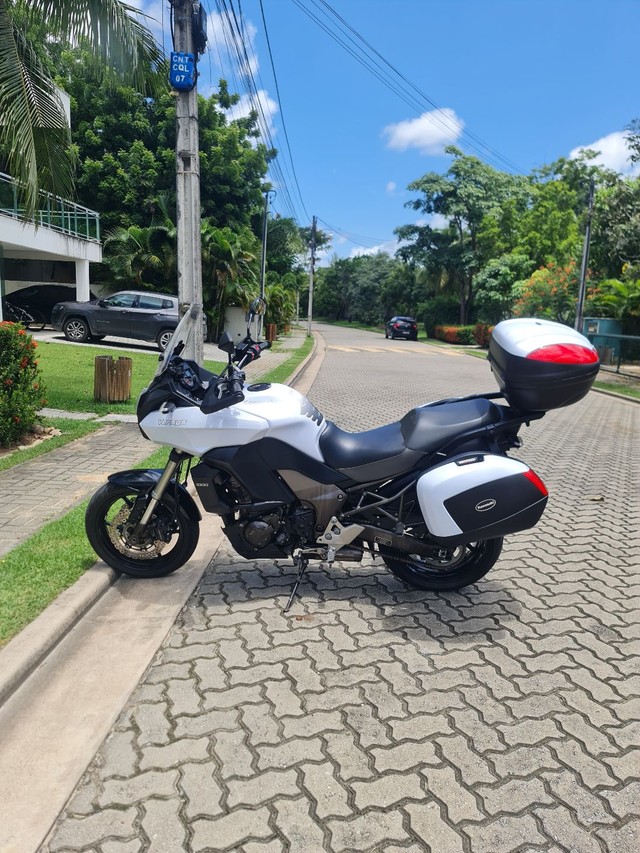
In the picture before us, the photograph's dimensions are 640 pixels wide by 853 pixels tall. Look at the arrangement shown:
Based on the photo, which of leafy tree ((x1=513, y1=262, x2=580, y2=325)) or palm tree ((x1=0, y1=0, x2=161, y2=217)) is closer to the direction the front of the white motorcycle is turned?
the palm tree

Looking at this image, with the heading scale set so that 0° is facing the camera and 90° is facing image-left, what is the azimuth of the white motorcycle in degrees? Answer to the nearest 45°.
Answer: approximately 90°

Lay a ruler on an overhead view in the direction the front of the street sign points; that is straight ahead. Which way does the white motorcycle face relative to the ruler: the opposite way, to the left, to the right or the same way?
to the right

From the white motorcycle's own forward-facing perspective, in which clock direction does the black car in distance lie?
The black car in distance is roughly at 3 o'clock from the white motorcycle.

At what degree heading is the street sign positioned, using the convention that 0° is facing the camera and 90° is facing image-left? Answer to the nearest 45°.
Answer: approximately 0°

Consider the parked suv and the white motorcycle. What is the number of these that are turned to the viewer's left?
2

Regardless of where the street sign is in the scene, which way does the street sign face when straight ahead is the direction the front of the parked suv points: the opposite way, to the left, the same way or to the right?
to the left

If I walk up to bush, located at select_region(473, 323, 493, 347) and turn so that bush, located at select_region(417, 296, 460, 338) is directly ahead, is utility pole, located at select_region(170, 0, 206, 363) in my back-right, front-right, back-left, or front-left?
back-left

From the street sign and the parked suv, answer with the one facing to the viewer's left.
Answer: the parked suv

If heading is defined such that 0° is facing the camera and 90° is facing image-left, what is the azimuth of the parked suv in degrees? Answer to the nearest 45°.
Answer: approximately 90°

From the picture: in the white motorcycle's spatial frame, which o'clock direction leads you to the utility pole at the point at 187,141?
The utility pole is roughly at 2 o'clock from the white motorcycle.

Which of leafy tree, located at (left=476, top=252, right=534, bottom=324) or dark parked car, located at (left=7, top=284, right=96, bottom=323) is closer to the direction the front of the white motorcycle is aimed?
the dark parked car

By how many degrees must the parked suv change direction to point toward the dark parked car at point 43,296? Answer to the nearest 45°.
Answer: approximately 45° to its right
